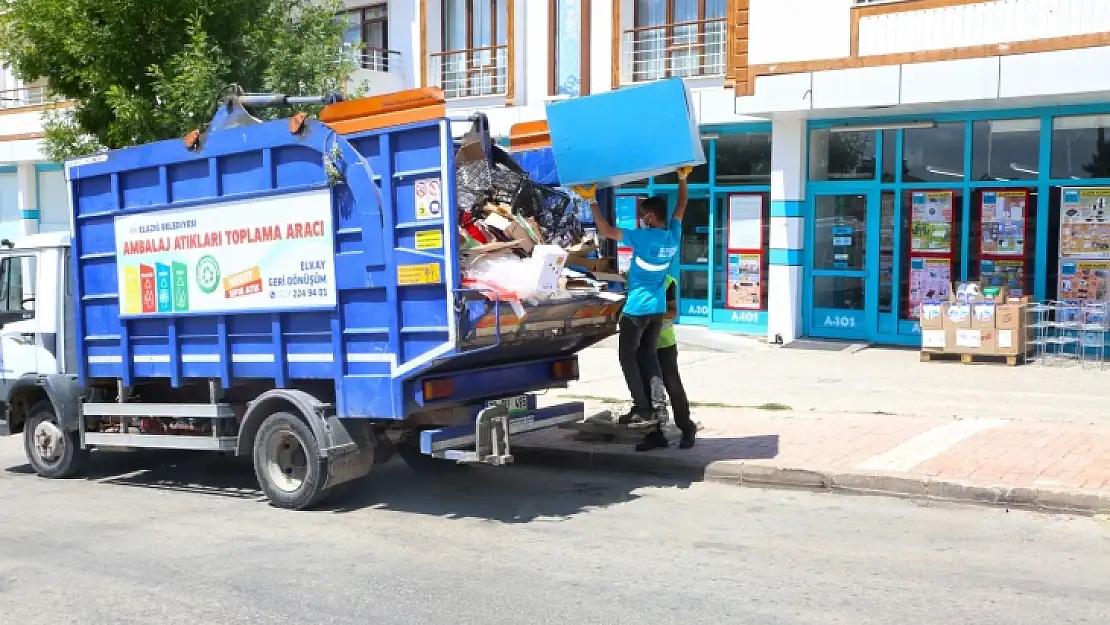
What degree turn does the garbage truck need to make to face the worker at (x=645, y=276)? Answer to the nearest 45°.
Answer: approximately 135° to its right

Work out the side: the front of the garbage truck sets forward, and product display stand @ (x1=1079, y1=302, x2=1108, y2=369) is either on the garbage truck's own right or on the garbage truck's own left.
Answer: on the garbage truck's own right

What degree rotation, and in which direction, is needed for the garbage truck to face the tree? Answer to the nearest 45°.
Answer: approximately 45° to its right

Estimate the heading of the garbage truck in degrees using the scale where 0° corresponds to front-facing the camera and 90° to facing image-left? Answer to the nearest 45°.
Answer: approximately 135°

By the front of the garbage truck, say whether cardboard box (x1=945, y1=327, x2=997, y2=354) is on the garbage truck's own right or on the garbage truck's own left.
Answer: on the garbage truck's own right

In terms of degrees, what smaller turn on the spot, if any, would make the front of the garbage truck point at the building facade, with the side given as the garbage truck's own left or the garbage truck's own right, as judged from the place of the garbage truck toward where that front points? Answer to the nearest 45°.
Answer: approximately 90° to the garbage truck's own right

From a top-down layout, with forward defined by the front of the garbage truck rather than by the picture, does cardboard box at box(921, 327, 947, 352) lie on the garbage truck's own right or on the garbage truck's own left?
on the garbage truck's own right
